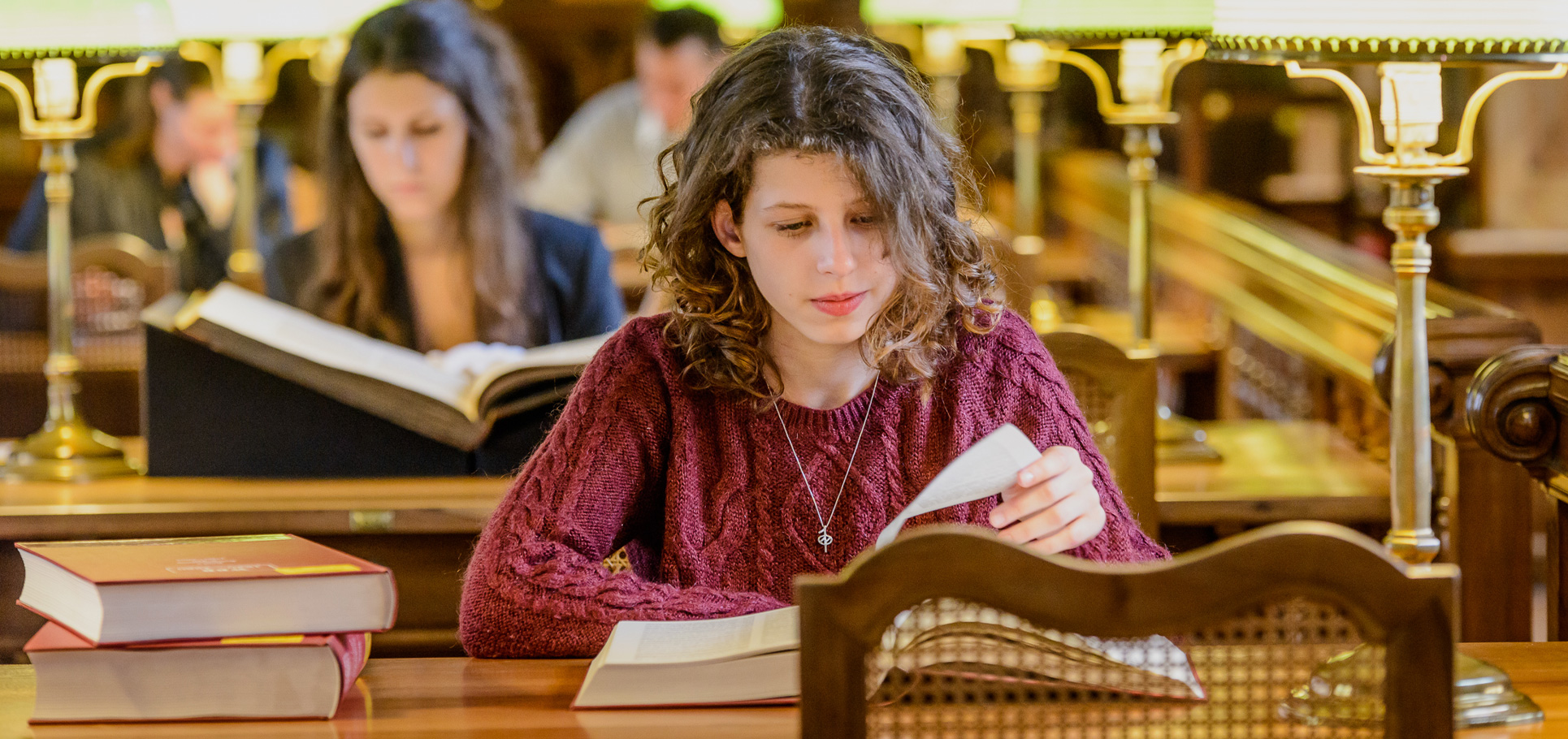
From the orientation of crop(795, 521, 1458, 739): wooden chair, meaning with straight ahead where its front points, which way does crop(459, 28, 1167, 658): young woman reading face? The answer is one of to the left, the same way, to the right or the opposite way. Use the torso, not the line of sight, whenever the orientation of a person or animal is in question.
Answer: the opposite way

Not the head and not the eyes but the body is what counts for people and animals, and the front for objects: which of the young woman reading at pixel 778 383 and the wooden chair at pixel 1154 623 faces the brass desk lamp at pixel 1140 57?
the wooden chair

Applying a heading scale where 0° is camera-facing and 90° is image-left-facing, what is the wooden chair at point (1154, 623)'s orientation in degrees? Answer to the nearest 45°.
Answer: approximately 180°

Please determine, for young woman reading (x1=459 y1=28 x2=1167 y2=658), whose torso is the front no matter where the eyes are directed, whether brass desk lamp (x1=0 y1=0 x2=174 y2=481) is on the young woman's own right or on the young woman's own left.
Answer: on the young woman's own right

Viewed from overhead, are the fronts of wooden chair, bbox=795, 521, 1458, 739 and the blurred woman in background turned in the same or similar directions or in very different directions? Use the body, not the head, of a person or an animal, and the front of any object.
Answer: very different directions

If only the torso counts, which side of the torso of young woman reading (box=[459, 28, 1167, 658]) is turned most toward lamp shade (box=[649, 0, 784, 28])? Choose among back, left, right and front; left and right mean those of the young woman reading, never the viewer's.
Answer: back
